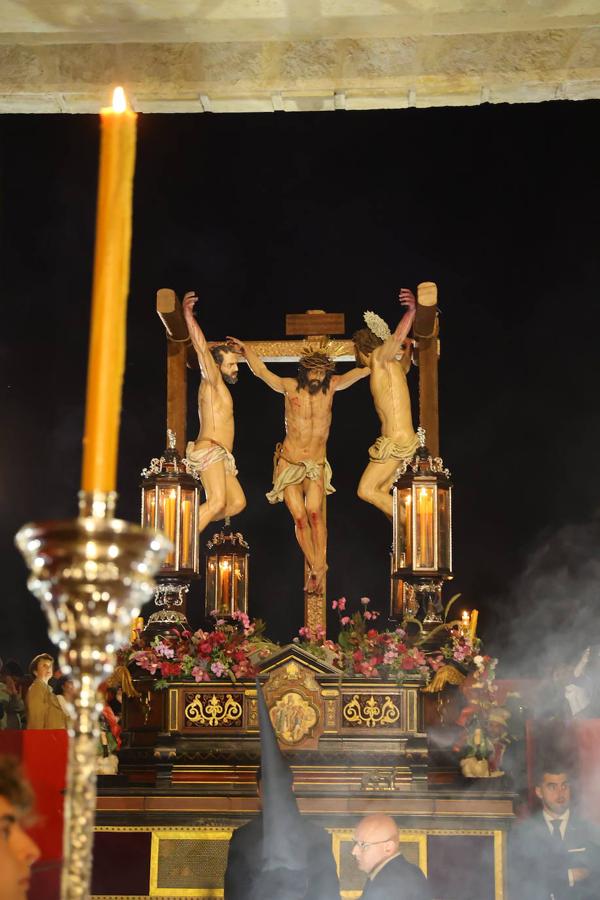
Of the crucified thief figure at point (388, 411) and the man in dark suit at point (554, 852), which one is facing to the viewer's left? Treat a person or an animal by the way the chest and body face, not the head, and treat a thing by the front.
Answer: the crucified thief figure

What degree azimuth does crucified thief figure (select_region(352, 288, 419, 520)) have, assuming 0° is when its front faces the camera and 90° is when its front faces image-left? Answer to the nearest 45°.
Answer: approximately 90°

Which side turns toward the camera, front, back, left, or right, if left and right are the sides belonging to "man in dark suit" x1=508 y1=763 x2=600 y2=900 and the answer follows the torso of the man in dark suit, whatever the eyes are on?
front
